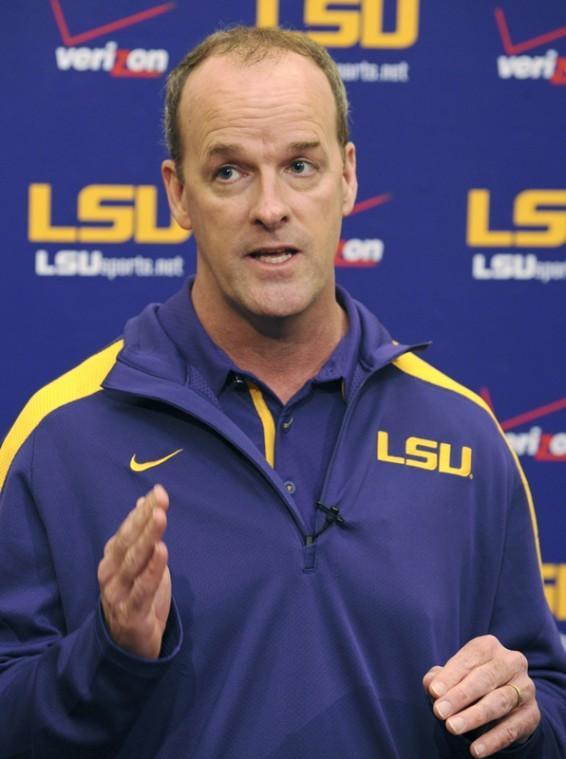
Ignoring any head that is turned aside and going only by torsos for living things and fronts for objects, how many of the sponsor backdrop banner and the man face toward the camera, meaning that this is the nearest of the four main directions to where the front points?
2

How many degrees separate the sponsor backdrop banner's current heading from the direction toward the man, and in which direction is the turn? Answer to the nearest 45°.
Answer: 0° — it already faces them

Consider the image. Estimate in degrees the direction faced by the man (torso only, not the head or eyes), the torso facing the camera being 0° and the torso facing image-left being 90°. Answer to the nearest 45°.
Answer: approximately 0°

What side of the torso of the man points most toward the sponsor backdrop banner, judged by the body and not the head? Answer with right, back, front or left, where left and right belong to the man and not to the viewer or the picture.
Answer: back
